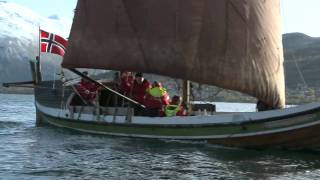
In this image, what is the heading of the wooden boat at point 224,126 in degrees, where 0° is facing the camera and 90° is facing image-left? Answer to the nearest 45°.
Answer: approximately 270°
